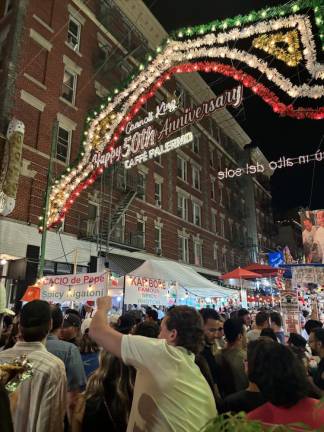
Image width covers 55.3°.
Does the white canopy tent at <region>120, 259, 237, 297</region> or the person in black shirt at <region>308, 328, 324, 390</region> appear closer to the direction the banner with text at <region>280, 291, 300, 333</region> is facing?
the person in black shirt

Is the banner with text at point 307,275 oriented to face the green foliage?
yes

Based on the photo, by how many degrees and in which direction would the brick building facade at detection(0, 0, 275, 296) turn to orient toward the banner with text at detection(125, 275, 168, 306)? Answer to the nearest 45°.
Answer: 0° — it already faces it

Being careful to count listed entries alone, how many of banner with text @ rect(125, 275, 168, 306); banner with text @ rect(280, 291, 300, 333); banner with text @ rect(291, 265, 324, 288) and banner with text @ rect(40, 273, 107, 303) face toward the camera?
4

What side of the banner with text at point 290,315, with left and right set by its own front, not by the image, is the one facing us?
front

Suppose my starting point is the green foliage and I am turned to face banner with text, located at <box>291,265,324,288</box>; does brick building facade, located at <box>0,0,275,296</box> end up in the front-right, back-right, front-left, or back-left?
front-left

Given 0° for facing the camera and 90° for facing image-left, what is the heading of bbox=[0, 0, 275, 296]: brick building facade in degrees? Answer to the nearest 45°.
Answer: approximately 315°

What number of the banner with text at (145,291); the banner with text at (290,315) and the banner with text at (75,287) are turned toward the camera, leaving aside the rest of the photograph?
3

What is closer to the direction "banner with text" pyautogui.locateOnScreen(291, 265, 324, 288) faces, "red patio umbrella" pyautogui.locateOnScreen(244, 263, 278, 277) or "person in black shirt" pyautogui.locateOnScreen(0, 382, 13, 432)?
the person in black shirt

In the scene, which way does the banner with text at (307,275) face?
toward the camera

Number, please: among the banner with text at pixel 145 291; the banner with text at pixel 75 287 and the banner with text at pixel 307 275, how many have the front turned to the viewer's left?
0

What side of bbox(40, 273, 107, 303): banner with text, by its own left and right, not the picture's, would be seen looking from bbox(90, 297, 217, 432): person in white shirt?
front

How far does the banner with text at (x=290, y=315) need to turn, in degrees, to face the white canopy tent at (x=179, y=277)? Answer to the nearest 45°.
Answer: approximately 90° to its right

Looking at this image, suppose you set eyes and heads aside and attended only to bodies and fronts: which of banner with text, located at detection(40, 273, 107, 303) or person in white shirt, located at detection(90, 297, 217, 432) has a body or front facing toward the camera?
the banner with text

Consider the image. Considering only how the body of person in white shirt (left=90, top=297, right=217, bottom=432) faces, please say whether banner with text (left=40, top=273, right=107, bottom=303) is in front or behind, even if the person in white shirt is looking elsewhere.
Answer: in front

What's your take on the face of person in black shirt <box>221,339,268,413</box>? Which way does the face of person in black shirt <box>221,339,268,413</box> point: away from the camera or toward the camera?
away from the camera

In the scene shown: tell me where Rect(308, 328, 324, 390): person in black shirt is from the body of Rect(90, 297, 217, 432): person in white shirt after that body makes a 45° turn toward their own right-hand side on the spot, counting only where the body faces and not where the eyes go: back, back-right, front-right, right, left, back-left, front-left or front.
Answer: front-right

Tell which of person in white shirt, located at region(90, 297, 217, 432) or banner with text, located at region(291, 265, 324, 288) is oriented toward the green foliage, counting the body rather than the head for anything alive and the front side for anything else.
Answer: the banner with text

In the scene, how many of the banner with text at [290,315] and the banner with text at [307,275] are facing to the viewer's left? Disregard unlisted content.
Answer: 0
